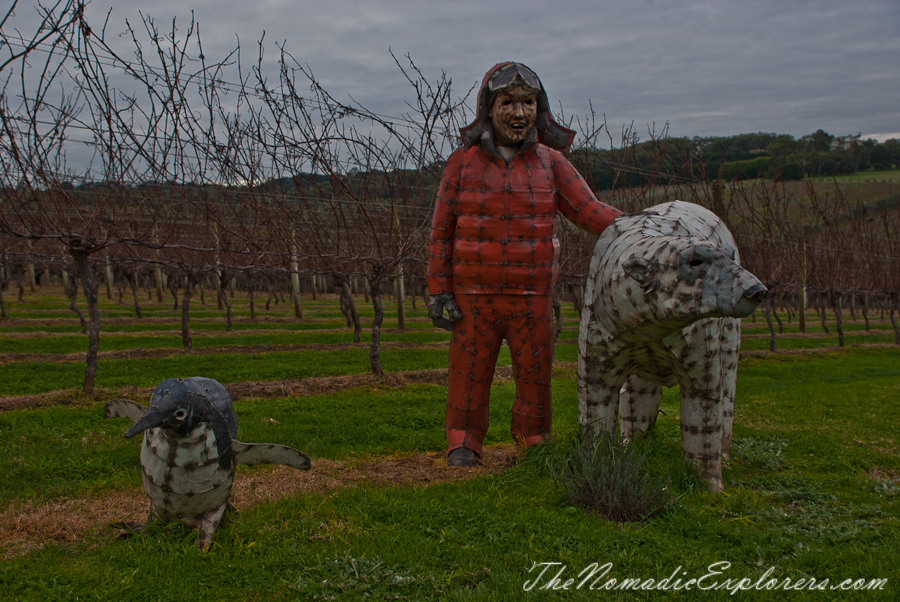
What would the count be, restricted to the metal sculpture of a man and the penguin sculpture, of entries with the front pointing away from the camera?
0

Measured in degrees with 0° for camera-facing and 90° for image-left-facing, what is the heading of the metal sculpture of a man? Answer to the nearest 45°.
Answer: approximately 0°

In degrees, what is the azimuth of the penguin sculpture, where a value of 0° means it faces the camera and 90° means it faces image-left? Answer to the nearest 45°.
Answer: approximately 45°

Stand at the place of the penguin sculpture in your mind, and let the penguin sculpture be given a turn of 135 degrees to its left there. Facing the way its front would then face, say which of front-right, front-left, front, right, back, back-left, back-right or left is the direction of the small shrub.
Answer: front

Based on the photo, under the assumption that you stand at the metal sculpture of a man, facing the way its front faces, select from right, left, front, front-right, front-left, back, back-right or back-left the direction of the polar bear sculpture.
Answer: front-left

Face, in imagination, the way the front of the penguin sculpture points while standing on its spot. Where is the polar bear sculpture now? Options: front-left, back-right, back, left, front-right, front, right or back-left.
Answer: back-left

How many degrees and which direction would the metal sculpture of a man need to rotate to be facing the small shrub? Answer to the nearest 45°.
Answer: approximately 45° to its left
